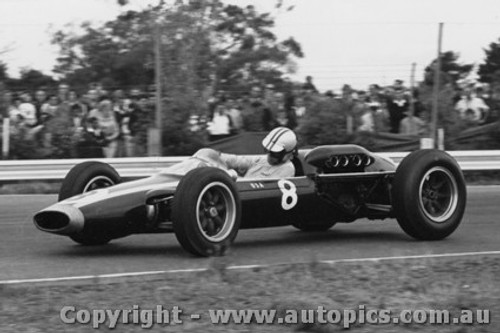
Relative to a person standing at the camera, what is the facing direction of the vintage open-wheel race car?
facing the viewer and to the left of the viewer

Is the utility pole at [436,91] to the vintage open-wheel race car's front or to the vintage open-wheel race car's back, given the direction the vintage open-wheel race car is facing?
to the back
